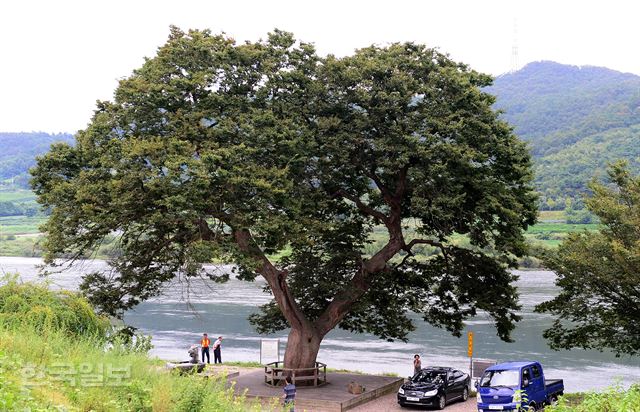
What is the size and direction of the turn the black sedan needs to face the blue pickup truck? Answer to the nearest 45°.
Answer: approximately 90° to its left

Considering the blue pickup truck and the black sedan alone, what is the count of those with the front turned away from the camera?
0

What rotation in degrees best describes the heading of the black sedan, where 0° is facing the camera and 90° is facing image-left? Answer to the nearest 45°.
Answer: approximately 45°

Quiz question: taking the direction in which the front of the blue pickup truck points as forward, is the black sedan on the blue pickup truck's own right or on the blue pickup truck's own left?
on the blue pickup truck's own right

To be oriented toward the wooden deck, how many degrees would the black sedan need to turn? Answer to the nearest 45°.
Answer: approximately 45° to its right

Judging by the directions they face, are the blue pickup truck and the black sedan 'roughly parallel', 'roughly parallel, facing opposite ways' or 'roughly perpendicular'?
roughly parallel

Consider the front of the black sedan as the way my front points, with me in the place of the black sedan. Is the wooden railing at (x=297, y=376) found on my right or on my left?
on my right

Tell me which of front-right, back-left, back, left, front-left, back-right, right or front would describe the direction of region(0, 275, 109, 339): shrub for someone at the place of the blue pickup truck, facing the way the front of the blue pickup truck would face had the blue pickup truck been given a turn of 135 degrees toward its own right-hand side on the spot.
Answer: back-left

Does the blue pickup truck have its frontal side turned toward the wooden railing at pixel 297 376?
no

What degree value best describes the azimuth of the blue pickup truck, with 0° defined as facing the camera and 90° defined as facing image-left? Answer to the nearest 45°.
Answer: approximately 45°
